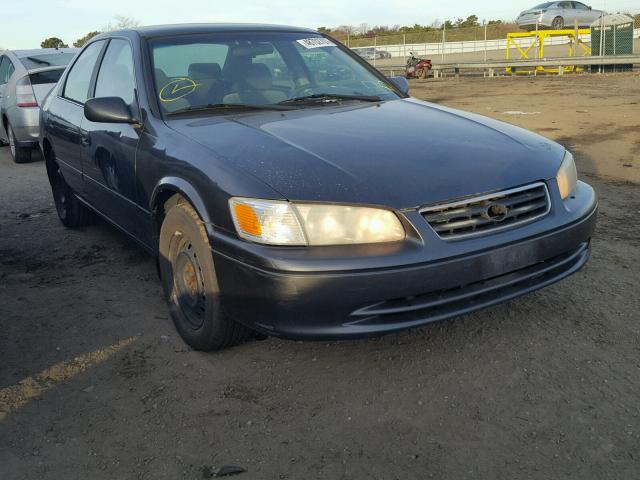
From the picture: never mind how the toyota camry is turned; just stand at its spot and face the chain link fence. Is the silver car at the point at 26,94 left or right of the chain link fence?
left

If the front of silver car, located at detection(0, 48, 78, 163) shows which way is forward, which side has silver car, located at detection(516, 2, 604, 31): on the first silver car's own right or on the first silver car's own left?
on the first silver car's own right

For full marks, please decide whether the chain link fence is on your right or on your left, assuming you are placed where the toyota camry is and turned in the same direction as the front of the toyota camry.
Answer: on your left

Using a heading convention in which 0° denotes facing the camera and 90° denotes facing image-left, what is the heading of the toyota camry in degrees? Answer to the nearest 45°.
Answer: approximately 315°

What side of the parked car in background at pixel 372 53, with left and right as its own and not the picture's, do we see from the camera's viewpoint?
right
